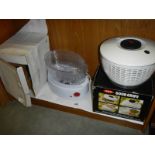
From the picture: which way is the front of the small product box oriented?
toward the camera
